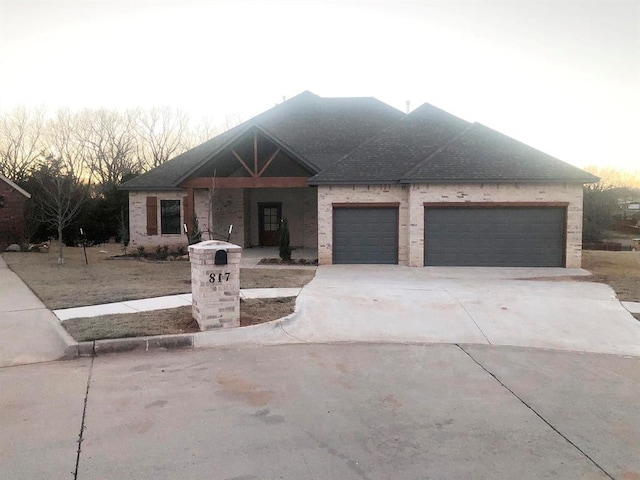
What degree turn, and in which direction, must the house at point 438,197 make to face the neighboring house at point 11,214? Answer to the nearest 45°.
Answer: approximately 90° to its right

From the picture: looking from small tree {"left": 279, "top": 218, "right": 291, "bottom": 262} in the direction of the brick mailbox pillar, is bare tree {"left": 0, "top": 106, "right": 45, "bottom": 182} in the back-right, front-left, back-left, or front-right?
back-right

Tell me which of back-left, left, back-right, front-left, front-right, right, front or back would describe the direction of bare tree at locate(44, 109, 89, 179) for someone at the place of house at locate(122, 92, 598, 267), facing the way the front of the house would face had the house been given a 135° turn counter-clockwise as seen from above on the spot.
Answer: left

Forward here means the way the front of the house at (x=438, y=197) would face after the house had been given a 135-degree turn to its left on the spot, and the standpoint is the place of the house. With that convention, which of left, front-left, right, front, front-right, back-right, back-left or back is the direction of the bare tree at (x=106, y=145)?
left

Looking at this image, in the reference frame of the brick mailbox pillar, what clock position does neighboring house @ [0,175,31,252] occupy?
The neighboring house is roughly at 5 o'clock from the brick mailbox pillar.

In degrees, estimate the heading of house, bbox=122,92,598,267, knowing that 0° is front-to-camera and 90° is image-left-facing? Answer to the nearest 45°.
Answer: approximately 0°

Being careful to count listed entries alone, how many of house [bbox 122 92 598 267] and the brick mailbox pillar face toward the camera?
2

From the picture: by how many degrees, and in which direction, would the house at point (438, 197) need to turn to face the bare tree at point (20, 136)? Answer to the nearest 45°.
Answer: approximately 135° to its right

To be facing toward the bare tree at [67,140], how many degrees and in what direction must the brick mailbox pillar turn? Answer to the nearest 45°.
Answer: approximately 180°

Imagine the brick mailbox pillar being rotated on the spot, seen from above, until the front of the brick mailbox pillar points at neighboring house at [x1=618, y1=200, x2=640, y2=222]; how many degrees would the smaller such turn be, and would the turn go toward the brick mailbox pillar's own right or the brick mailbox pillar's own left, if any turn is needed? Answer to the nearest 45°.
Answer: approximately 135° to the brick mailbox pillar's own left
